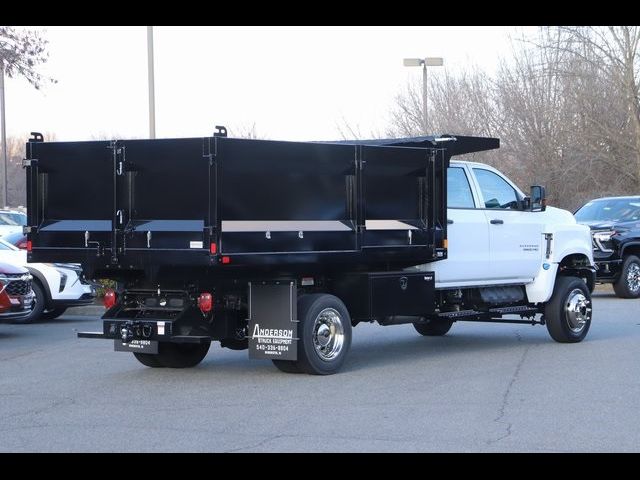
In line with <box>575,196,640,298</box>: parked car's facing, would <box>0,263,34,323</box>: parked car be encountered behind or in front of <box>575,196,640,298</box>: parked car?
in front

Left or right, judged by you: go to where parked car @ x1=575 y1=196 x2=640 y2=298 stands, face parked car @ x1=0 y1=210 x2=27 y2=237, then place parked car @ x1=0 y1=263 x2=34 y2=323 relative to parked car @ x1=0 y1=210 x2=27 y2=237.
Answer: left

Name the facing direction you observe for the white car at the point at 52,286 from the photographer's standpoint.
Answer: facing the viewer and to the right of the viewer

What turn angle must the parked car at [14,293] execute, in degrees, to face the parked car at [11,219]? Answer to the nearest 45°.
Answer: approximately 135° to its left

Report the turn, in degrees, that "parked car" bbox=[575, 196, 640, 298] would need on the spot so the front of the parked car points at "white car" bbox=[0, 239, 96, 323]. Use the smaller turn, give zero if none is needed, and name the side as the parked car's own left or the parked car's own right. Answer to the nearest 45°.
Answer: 0° — it already faces it

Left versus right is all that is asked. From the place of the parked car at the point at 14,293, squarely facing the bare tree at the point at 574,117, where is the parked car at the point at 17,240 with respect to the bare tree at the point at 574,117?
left

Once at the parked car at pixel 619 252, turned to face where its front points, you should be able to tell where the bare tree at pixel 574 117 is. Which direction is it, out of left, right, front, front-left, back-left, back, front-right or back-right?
back-right

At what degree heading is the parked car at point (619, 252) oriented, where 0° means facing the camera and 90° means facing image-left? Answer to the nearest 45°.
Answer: approximately 45°

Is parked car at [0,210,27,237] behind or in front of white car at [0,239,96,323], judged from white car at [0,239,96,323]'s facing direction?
behind

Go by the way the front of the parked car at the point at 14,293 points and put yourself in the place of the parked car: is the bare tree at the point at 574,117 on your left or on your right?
on your left

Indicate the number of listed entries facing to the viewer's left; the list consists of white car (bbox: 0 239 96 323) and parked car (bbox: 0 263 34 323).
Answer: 0

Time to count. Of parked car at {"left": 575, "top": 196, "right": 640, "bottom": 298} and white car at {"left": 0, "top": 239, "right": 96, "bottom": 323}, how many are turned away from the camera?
0

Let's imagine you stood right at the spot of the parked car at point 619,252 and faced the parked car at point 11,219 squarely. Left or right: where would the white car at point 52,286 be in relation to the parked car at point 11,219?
left

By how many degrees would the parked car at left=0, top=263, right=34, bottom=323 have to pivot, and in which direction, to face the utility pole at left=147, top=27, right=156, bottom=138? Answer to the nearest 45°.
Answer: approximately 90° to its left

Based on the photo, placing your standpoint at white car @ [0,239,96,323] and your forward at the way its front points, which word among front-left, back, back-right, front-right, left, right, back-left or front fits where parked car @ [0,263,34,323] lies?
front-right
